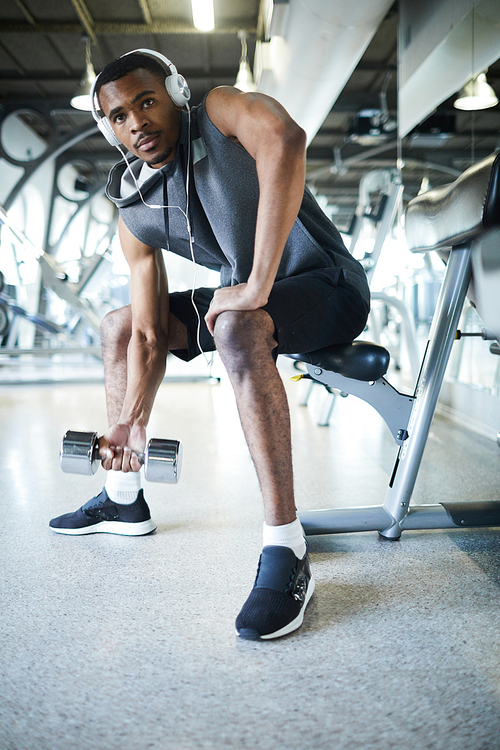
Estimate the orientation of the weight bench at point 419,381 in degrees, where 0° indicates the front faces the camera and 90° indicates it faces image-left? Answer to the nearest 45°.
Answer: approximately 90°

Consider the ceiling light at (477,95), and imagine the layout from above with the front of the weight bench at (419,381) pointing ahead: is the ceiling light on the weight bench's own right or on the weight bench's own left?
on the weight bench's own right

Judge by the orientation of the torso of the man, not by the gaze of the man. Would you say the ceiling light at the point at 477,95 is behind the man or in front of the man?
behind

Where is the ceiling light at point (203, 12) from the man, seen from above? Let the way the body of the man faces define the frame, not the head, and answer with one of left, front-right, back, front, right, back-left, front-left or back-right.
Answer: back-right

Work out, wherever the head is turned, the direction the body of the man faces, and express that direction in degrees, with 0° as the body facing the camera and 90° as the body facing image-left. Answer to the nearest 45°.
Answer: approximately 45°
